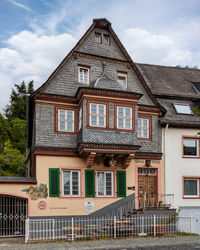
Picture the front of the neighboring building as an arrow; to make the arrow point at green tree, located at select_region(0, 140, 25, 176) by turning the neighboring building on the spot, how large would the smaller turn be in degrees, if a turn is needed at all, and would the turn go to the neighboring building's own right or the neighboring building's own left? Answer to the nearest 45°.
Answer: approximately 135° to the neighboring building's own right

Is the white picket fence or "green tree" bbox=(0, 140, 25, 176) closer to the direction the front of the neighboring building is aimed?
the white picket fence

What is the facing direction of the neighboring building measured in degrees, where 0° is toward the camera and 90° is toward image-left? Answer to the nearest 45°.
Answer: approximately 0°
